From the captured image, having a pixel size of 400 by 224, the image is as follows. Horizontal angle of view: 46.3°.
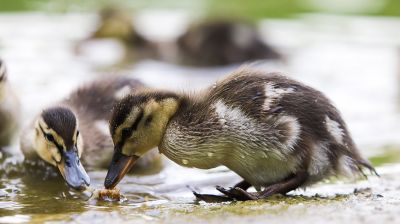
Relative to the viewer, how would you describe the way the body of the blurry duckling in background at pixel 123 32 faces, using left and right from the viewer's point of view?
facing to the left of the viewer

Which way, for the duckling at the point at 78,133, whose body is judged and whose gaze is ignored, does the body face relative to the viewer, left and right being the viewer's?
facing the viewer and to the left of the viewer

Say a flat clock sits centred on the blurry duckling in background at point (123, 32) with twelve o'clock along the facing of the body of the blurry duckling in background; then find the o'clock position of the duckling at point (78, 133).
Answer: The duckling is roughly at 9 o'clock from the blurry duckling in background.

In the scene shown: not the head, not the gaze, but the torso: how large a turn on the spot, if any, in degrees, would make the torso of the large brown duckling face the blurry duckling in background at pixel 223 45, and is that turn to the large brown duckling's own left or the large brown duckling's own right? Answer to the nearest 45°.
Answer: approximately 90° to the large brown duckling's own right

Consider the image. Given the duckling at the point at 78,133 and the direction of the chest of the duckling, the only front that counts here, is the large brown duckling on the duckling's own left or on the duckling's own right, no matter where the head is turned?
on the duckling's own left

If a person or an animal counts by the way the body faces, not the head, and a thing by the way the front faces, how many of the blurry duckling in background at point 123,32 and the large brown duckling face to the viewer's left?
2

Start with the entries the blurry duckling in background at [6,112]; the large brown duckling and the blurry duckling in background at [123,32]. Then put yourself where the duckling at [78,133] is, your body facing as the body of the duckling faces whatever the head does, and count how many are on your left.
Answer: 1

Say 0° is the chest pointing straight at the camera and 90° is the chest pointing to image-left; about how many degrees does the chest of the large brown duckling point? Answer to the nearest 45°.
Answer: approximately 90°

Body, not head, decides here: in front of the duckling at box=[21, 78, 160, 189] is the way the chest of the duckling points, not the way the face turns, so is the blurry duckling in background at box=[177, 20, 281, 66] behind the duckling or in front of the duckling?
behind

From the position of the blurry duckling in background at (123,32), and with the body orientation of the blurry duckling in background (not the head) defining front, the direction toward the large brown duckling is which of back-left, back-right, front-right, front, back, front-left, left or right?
left
